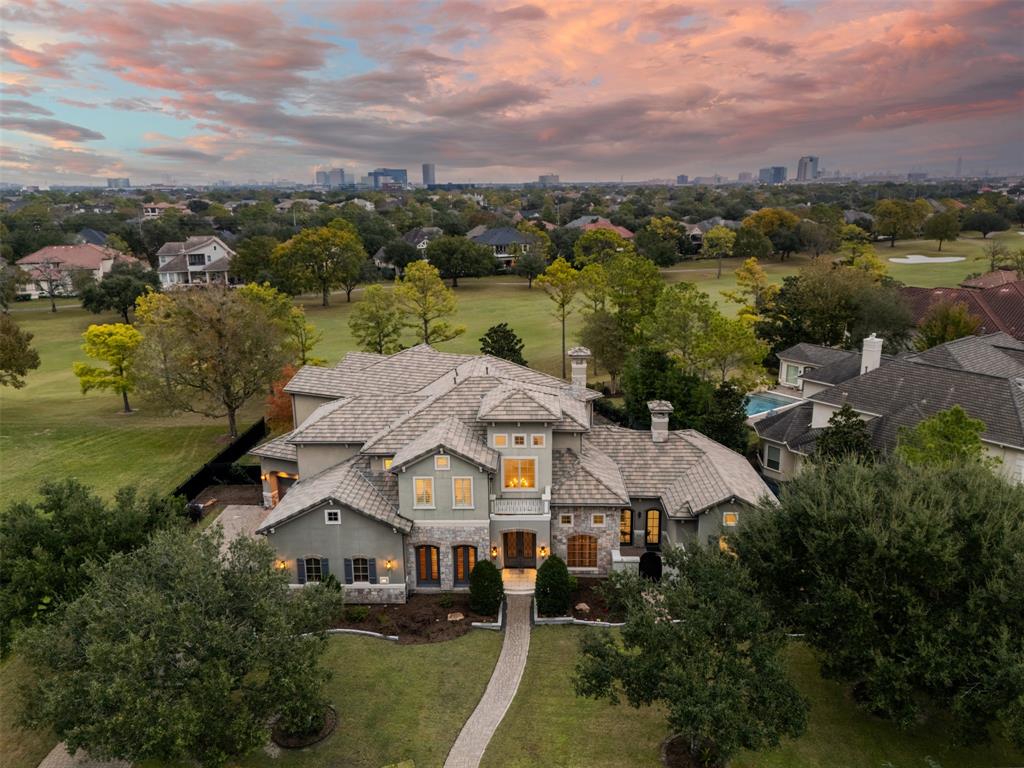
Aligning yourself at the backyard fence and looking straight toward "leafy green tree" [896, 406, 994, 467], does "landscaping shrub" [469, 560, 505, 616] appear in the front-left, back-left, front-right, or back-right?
front-right

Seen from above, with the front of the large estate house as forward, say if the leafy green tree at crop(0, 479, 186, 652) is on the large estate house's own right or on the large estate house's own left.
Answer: on the large estate house's own right

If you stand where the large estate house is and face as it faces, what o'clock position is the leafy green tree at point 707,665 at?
The leafy green tree is roughly at 11 o'clock from the large estate house.

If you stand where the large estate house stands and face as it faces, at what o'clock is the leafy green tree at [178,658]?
The leafy green tree is roughly at 1 o'clock from the large estate house.

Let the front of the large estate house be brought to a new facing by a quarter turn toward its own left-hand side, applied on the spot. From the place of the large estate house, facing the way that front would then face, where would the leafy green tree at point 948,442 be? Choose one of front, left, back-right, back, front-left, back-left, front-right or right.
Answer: front

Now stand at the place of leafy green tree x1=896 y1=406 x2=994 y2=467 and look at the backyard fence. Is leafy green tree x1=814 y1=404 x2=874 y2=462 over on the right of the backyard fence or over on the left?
right

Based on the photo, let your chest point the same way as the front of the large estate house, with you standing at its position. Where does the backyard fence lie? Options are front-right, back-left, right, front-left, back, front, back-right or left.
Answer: back-right

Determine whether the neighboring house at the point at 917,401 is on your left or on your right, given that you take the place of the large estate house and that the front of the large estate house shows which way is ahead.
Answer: on your left

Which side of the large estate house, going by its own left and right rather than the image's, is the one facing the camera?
front

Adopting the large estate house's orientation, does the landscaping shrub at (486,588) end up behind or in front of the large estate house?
in front

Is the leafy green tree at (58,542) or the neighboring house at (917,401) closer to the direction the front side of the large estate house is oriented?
the leafy green tree

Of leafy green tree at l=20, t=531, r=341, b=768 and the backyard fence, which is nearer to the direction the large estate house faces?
the leafy green tree

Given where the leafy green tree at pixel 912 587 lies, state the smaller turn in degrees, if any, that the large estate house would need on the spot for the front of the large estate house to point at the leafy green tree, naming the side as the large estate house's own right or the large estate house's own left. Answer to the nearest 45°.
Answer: approximately 45° to the large estate house's own left
